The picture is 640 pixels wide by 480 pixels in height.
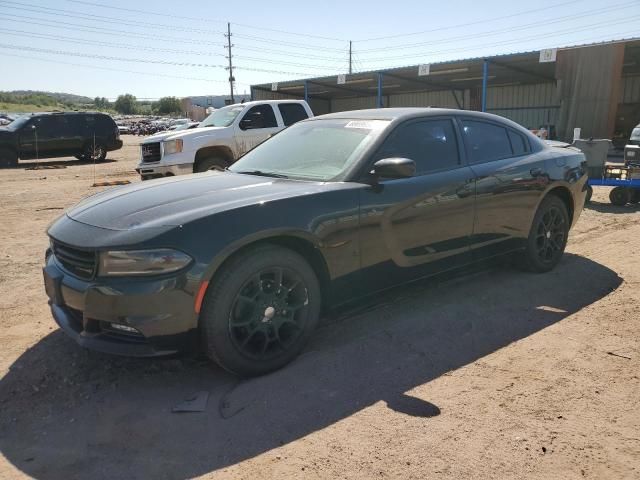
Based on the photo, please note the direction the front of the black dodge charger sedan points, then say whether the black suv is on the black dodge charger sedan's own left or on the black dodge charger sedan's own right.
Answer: on the black dodge charger sedan's own right

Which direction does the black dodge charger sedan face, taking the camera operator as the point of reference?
facing the viewer and to the left of the viewer

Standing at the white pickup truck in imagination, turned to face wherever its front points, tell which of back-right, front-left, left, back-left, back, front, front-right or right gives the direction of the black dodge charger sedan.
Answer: front-left

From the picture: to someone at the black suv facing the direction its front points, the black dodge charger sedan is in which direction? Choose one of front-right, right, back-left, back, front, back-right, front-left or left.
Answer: left

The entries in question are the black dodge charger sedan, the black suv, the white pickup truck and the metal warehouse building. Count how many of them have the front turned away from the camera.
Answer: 0

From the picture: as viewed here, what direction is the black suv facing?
to the viewer's left

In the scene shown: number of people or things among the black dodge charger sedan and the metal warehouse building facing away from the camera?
0

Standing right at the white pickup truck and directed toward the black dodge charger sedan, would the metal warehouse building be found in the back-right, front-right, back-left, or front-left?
back-left

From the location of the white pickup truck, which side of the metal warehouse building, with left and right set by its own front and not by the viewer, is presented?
front

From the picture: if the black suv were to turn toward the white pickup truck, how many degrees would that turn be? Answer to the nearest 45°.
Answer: approximately 90° to its left

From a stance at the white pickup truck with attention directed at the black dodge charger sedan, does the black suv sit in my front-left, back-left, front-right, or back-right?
back-right
